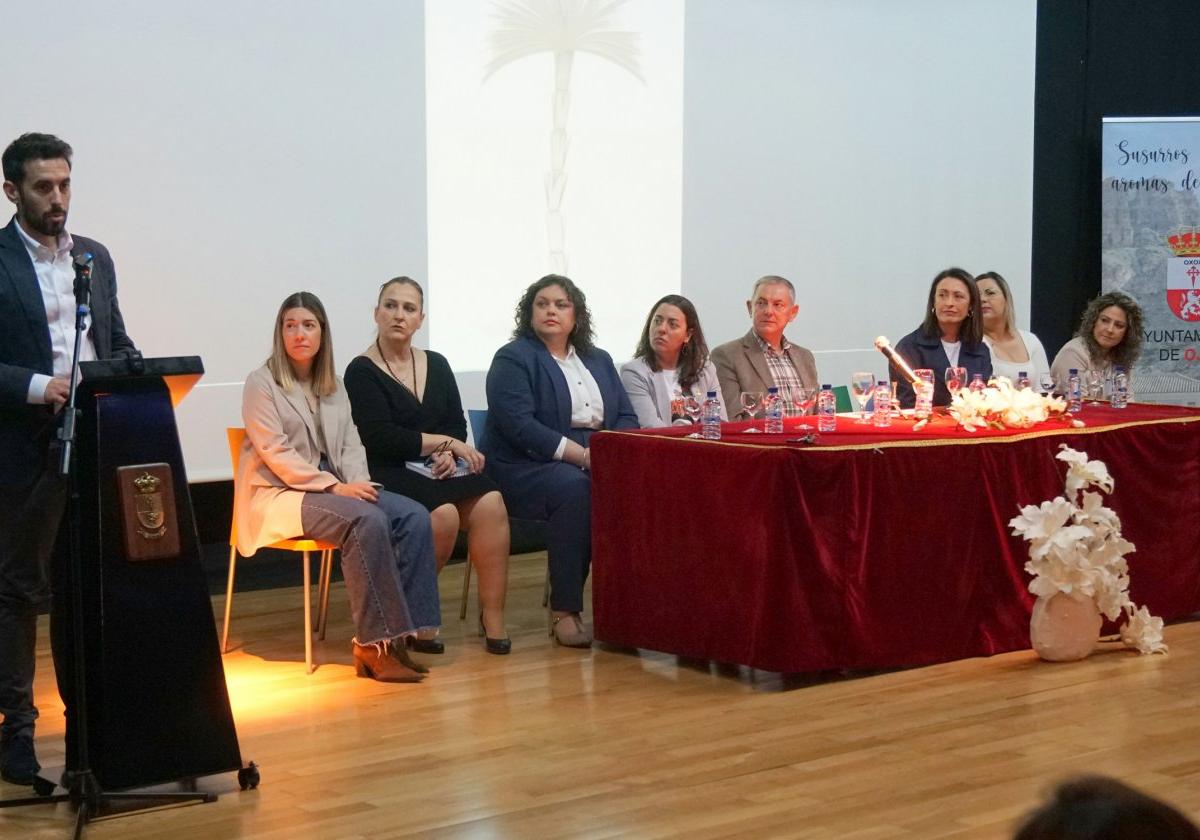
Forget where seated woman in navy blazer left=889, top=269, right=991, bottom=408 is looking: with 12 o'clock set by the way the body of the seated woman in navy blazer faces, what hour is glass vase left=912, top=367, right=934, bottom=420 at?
The glass vase is roughly at 12 o'clock from the seated woman in navy blazer.

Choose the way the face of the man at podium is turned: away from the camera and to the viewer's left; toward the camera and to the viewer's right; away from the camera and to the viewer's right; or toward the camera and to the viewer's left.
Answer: toward the camera and to the viewer's right

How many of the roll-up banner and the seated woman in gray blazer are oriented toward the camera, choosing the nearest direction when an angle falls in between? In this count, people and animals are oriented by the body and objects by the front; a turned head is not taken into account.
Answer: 2

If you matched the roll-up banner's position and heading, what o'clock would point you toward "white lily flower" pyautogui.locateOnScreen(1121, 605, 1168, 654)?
The white lily flower is roughly at 12 o'clock from the roll-up banner.

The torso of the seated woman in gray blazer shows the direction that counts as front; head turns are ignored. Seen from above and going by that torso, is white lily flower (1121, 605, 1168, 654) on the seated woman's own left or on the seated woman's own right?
on the seated woman's own left

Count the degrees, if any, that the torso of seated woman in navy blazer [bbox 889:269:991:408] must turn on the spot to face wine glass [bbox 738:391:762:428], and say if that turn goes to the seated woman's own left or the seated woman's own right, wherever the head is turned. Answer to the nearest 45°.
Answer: approximately 45° to the seated woman's own right

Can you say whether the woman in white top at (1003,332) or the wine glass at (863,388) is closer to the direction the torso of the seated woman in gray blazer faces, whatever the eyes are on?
the wine glass

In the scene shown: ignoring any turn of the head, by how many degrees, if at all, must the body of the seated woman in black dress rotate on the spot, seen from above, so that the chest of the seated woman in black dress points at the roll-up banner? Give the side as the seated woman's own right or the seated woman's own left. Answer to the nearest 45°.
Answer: approximately 90° to the seated woman's own left

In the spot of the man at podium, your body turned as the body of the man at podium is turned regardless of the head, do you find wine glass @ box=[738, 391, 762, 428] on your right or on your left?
on your left

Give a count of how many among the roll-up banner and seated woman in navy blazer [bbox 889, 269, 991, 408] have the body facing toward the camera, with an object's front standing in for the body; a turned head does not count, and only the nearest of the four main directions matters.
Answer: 2
